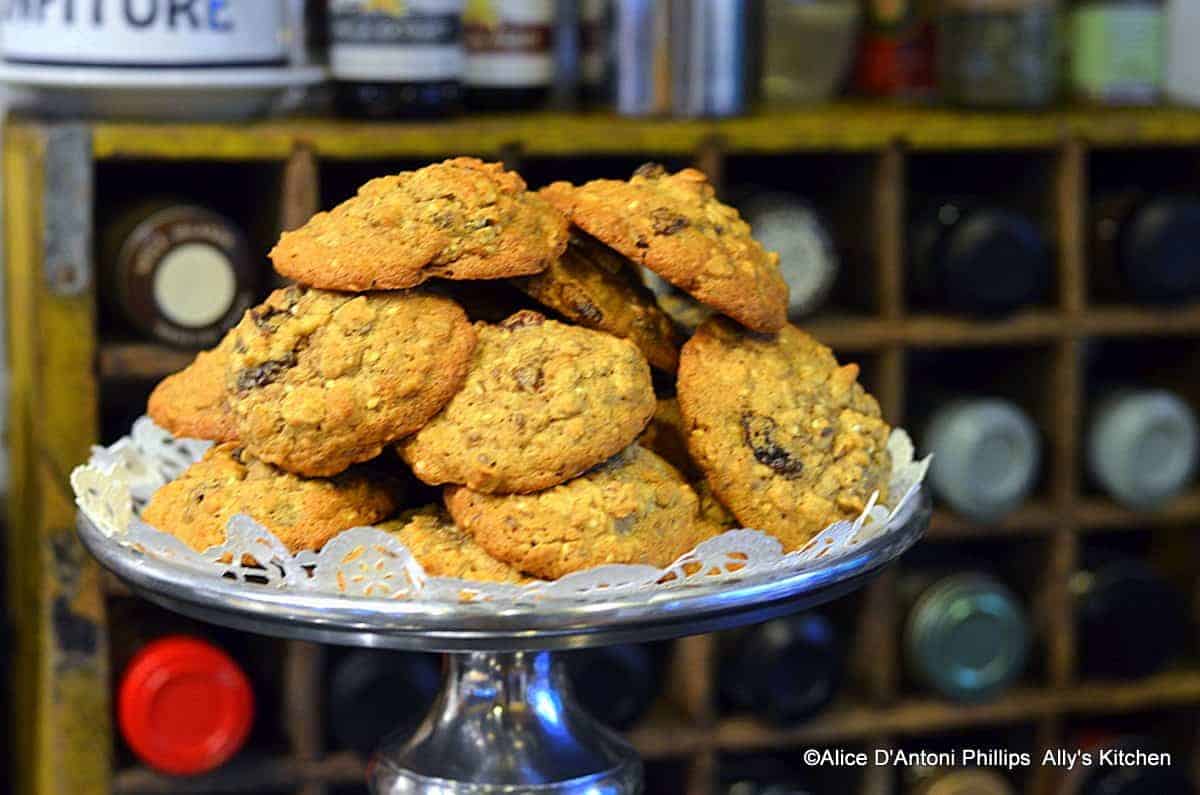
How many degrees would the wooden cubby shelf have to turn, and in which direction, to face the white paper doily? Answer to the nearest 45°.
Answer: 0° — it already faces it

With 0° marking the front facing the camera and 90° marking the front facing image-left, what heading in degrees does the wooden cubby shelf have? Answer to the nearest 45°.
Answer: approximately 0°
